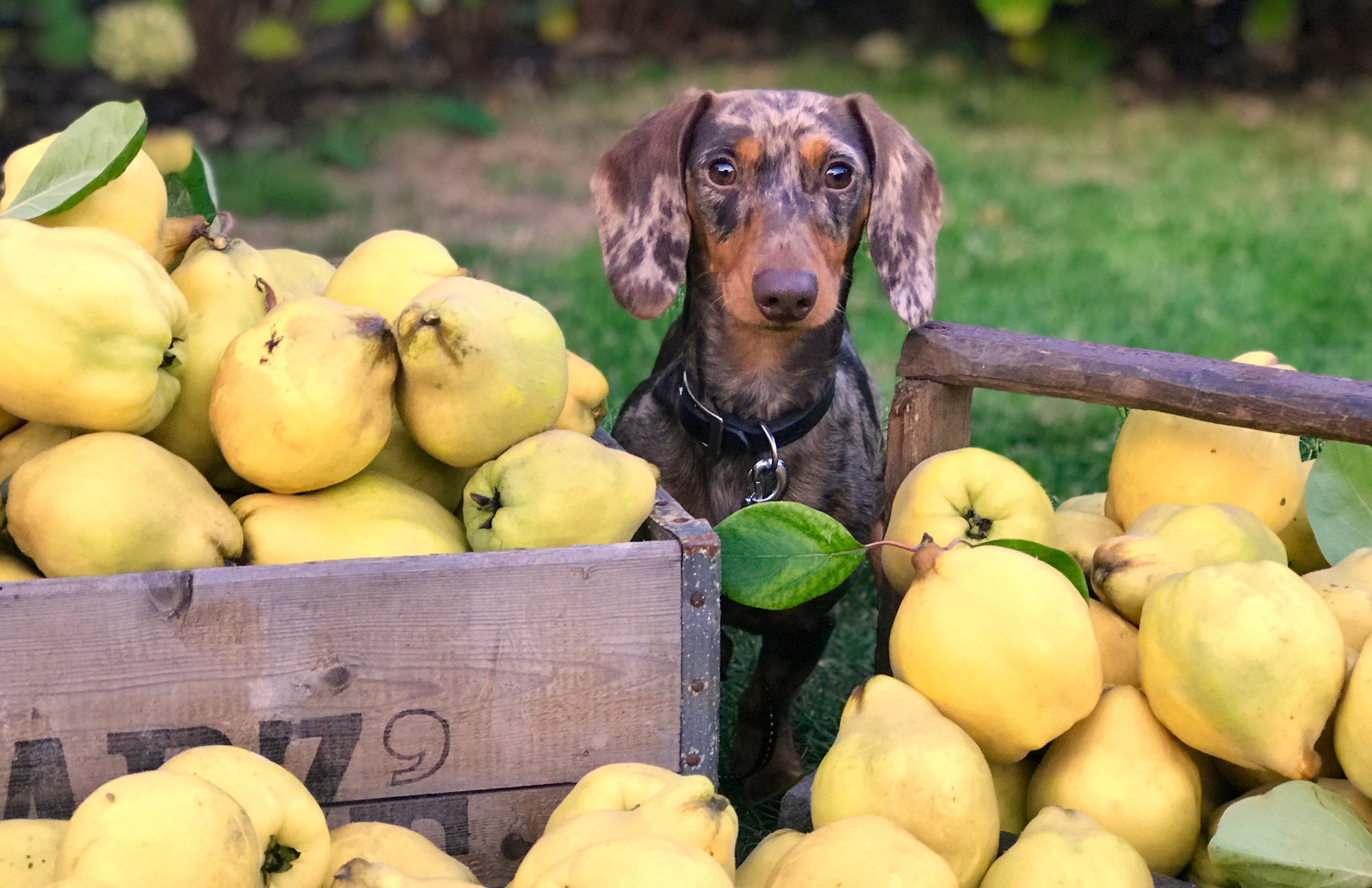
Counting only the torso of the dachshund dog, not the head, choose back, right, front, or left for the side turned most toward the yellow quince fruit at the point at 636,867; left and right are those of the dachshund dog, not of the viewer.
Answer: front

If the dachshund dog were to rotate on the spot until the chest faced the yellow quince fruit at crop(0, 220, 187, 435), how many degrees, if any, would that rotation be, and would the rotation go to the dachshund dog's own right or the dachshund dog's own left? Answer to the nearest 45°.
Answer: approximately 45° to the dachshund dog's own right

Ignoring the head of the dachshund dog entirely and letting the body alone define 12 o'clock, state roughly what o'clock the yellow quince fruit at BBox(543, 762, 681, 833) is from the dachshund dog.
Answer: The yellow quince fruit is roughly at 12 o'clock from the dachshund dog.

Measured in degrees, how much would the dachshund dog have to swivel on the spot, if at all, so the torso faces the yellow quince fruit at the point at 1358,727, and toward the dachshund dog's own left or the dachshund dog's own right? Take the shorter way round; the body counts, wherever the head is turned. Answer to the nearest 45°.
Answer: approximately 45° to the dachshund dog's own left

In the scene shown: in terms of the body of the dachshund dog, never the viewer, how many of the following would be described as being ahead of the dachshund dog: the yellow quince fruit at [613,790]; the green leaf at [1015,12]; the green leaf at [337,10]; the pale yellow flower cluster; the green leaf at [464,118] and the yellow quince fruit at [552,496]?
2

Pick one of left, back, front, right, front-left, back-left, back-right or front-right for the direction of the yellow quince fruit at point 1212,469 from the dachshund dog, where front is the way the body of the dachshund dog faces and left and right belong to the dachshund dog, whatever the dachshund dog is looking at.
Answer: front-left

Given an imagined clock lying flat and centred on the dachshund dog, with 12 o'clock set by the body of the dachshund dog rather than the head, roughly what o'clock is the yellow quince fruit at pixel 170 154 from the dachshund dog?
The yellow quince fruit is roughly at 2 o'clock from the dachshund dog.

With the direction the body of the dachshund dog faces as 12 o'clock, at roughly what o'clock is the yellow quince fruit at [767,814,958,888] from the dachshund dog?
The yellow quince fruit is roughly at 12 o'clock from the dachshund dog.

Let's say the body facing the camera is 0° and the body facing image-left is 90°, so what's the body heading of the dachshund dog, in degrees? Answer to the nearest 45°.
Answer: approximately 0°

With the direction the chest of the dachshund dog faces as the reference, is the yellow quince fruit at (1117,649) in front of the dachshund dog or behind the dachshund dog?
in front

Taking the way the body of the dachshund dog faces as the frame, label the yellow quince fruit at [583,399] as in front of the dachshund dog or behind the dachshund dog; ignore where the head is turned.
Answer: in front

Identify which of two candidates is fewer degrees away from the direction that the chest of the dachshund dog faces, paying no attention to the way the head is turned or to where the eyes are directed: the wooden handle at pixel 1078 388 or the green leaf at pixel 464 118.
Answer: the wooden handle
